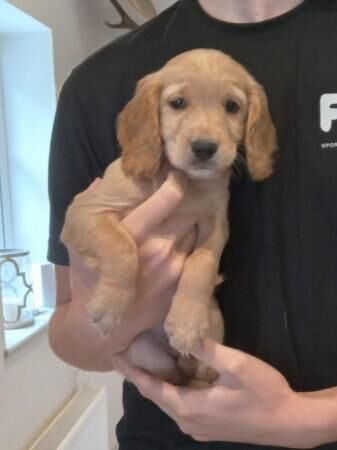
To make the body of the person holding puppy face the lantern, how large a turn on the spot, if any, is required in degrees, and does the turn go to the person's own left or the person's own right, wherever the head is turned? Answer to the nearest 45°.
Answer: approximately 135° to the person's own right

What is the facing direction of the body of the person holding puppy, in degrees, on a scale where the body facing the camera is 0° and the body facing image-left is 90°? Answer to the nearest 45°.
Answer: approximately 0°

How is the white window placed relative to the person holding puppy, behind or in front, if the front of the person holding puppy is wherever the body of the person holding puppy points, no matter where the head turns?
behind
